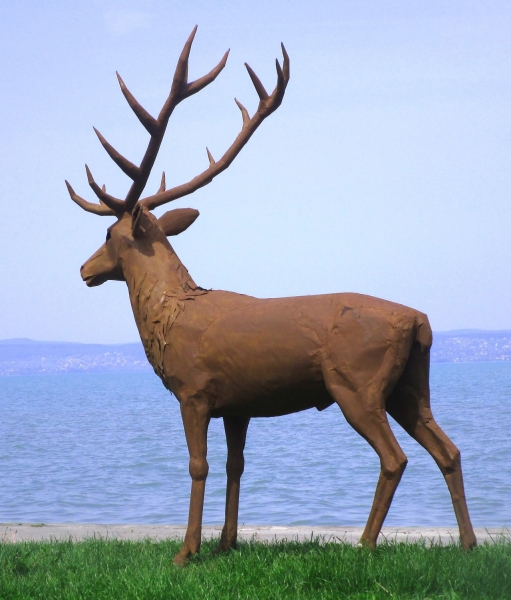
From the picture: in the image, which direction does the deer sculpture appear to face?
to the viewer's left
